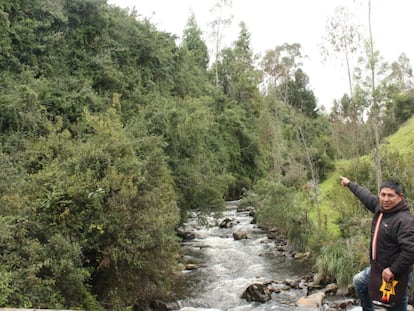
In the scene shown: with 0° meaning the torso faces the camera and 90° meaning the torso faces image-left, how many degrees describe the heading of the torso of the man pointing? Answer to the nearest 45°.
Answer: approximately 45°

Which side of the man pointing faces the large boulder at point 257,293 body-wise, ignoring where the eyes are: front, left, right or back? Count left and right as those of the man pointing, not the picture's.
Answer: right
